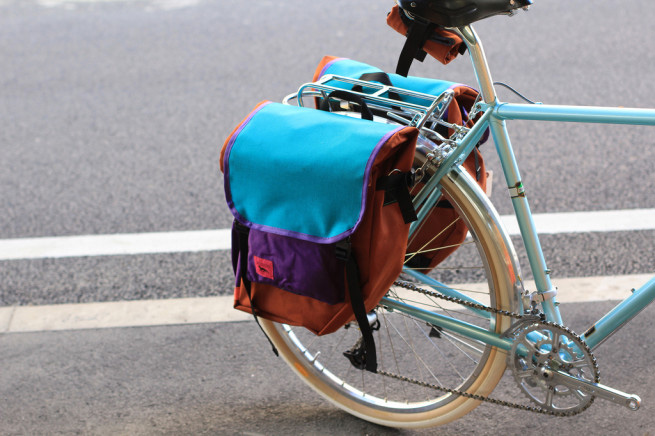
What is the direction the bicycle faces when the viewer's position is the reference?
facing to the right of the viewer
